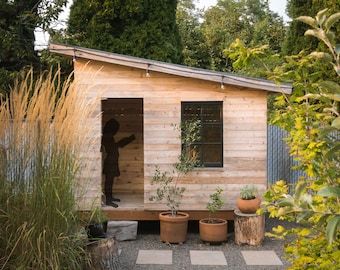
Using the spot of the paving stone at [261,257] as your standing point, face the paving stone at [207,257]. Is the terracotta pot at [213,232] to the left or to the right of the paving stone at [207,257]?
right

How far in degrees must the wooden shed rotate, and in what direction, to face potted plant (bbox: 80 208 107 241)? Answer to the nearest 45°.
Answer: approximately 45° to its right

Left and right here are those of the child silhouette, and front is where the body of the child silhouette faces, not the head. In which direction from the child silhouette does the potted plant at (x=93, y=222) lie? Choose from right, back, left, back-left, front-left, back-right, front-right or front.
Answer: right

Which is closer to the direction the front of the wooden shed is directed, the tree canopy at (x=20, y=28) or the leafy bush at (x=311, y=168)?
the leafy bush

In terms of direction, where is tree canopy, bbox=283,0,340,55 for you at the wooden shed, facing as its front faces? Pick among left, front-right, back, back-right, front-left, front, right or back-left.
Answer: back-left

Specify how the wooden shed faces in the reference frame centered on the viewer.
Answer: facing the viewer

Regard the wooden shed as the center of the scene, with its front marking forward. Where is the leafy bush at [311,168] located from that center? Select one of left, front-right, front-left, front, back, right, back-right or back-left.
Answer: front

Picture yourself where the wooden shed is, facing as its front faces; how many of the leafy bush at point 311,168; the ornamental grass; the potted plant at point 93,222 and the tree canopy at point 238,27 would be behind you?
1

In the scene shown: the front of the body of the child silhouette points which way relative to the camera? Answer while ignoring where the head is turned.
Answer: to the viewer's right

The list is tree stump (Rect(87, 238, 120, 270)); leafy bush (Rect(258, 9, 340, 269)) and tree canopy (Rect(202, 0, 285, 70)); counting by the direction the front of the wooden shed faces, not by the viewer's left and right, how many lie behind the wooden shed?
1

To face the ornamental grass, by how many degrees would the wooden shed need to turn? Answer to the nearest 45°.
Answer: approximately 45° to its right

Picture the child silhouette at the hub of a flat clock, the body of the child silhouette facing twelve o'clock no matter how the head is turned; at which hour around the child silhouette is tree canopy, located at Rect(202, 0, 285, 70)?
The tree canopy is roughly at 10 o'clock from the child silhouette.

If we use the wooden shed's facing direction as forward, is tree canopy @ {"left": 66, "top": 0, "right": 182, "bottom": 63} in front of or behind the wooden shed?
behind
